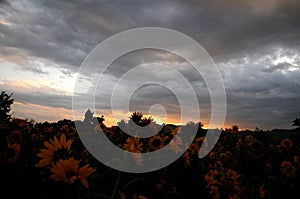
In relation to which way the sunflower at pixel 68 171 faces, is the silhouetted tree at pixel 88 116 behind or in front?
behind

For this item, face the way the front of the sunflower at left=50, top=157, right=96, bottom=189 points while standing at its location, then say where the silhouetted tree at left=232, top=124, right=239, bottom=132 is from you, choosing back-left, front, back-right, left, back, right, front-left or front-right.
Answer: back-left

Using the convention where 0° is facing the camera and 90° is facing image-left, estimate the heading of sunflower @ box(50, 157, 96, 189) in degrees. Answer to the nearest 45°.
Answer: approximately 0°

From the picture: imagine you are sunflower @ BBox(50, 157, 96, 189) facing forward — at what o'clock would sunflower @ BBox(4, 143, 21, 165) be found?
sunflower @ BBox(4, 143, 21, 165) is roughly at 5 o'clock from sunflower @ BBox(50, 157, 96, 189).

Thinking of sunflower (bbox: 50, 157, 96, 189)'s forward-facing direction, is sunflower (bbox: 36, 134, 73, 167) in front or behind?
behind
